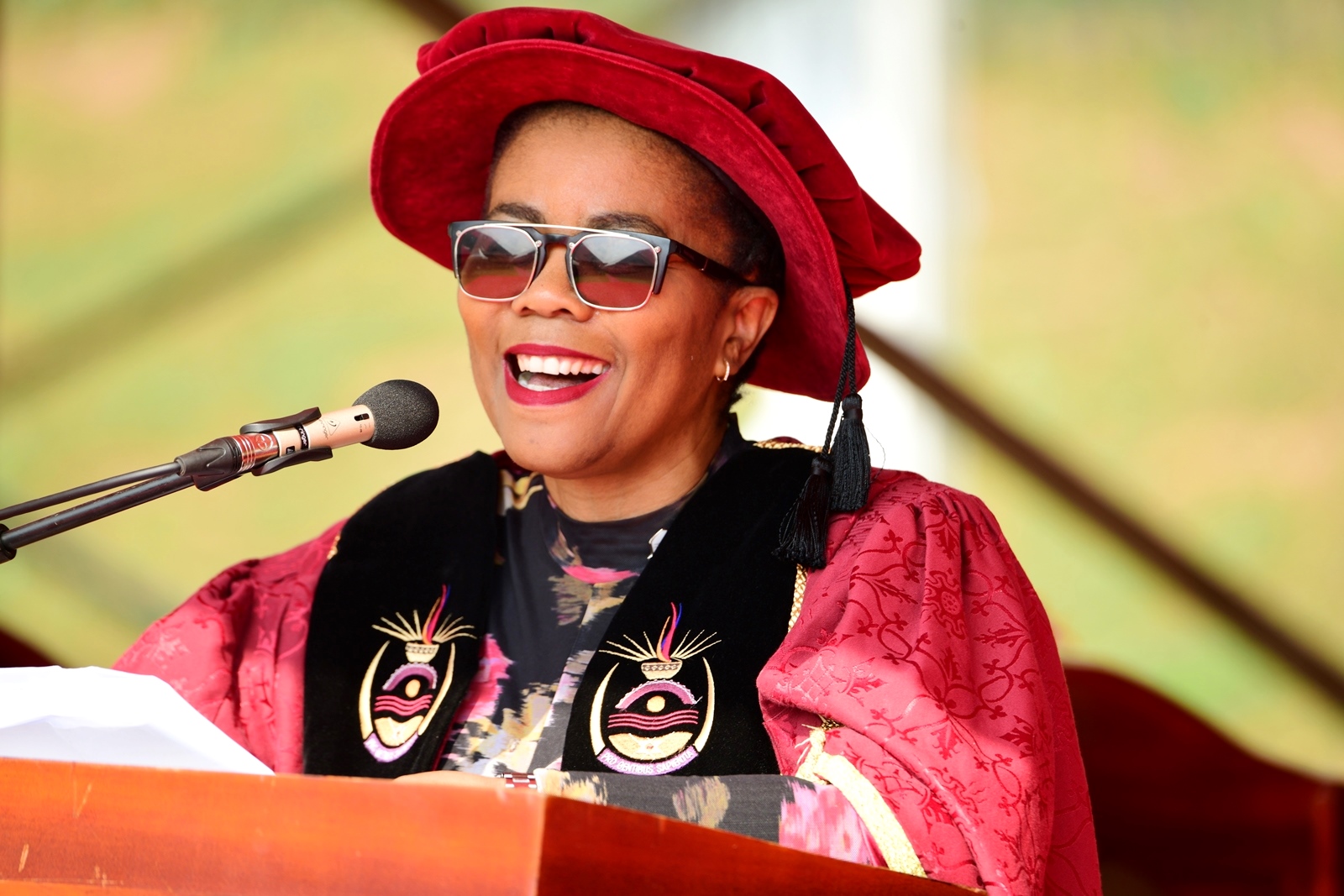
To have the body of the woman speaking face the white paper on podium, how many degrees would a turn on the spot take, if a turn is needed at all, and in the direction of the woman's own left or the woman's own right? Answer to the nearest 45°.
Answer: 0° — they already face it

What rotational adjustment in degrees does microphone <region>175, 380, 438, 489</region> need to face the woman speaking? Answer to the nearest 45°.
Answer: approximately 45° to its left

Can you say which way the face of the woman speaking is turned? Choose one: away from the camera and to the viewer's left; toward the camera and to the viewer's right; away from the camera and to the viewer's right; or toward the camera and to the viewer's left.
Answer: toward the camera and to the viewer's left

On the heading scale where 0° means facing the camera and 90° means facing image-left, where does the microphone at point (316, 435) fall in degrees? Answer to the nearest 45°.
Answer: approximately 270°

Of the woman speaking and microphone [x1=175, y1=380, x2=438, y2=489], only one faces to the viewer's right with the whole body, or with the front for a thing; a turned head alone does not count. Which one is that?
the microphone

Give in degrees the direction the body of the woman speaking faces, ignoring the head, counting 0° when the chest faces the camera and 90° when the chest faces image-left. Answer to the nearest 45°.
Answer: approximately 45°

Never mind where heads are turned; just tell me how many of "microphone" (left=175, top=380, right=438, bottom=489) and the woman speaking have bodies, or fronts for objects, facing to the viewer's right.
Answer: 1
